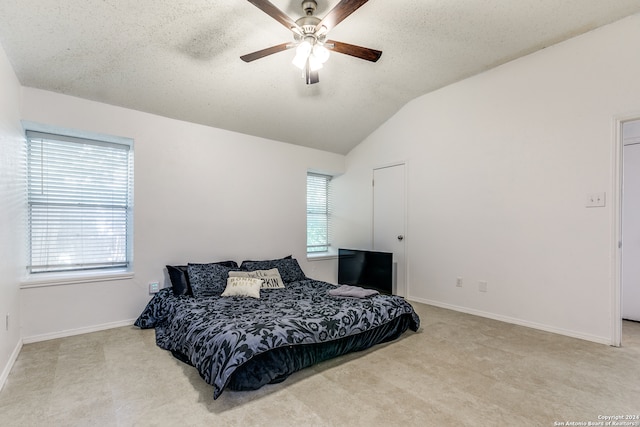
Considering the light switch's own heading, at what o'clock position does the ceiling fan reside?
The ceiling fan is roughly at 1 o'clock from the light switch.

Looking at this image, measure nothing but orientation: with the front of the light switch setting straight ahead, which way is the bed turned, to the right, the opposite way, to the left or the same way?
to the left

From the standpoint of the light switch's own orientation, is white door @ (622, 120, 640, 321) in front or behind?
behind

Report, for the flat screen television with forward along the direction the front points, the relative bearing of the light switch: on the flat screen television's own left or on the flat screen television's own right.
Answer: on the flat screen television's own left

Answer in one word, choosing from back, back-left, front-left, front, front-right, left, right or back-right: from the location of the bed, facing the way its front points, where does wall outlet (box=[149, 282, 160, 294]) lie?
back

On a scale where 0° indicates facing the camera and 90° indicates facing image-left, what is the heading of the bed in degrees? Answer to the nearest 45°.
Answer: approximately 315°

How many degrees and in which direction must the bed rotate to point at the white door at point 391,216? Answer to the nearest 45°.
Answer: approximately 90° to its left

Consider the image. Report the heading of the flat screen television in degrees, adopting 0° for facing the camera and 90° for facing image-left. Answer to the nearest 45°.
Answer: approximately 45°
